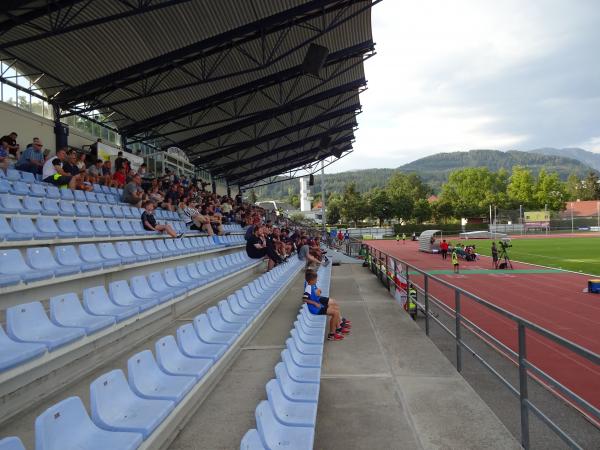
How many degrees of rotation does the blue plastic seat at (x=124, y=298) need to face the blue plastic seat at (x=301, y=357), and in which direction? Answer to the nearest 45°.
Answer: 0° — it already faces it

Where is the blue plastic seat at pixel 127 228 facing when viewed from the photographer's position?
facing the viewer and to the right of the viewer

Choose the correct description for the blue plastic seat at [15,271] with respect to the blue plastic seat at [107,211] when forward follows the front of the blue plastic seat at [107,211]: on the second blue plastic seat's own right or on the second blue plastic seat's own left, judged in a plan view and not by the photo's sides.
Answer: on the second blue plastic seat's own right

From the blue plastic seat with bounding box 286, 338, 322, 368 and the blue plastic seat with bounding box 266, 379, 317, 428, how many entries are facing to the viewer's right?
2

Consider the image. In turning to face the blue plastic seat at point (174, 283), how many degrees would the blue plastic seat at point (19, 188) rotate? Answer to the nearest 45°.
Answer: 0° — it already faces it

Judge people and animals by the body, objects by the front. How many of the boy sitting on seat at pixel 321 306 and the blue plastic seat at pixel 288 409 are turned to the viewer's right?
2

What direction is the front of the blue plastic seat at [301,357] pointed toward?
to the viewer's right

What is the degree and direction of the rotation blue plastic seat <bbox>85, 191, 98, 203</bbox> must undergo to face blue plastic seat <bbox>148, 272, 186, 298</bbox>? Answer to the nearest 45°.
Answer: approximately 45° to its right

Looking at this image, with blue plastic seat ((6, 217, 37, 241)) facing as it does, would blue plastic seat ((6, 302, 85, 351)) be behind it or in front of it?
in front

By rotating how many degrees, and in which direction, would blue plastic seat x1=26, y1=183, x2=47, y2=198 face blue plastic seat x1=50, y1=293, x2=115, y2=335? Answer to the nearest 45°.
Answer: approximately 45° to its right
